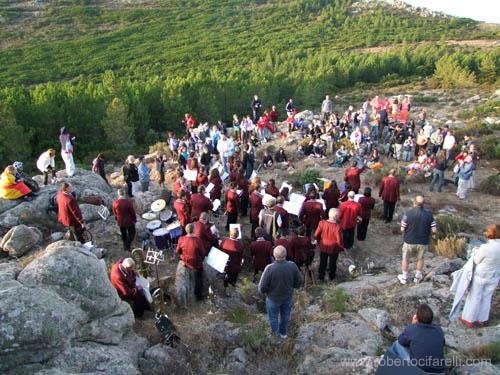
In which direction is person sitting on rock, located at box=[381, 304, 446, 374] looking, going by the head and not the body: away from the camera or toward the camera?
away from the camera

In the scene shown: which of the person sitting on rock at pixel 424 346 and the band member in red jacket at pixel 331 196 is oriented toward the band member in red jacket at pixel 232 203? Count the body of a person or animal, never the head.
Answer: the person sitting on rock

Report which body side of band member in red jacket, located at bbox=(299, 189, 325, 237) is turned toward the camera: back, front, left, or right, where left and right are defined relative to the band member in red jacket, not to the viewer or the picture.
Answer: back

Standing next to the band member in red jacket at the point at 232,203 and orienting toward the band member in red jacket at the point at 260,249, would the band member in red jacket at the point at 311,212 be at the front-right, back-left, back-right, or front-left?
front-left

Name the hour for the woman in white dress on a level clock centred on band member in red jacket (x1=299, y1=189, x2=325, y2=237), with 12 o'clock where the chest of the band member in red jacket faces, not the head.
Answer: The woman in white dress is roughly at 5 o'clock from the band member in red jacket.

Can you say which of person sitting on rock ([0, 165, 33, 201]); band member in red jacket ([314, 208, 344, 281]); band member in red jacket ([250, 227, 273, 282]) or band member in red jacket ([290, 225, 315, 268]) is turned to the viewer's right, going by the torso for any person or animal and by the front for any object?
the person sitting on rock

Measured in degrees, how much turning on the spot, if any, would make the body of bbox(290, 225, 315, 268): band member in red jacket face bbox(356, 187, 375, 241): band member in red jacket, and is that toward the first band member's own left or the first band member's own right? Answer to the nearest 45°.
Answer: approximately 45° to the first band member's own right

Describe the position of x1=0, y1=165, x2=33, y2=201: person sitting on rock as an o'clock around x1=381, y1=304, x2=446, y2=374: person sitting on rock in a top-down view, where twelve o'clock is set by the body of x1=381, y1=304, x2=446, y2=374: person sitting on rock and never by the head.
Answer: x1=0, y1=165, x2=33, y2=201: person sitting on rock is roughly at 11 o'clock from x1=381, y1=304, x2=446, y2=374: person sitting on rock.

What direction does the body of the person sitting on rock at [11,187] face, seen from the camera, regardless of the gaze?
to the viewer's right

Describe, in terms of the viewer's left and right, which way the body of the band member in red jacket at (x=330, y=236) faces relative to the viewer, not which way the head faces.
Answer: facing away from the viewer

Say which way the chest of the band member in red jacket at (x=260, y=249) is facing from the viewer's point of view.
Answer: away from the camera

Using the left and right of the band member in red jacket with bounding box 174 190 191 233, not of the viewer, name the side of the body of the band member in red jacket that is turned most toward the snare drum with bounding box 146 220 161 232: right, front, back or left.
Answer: left
